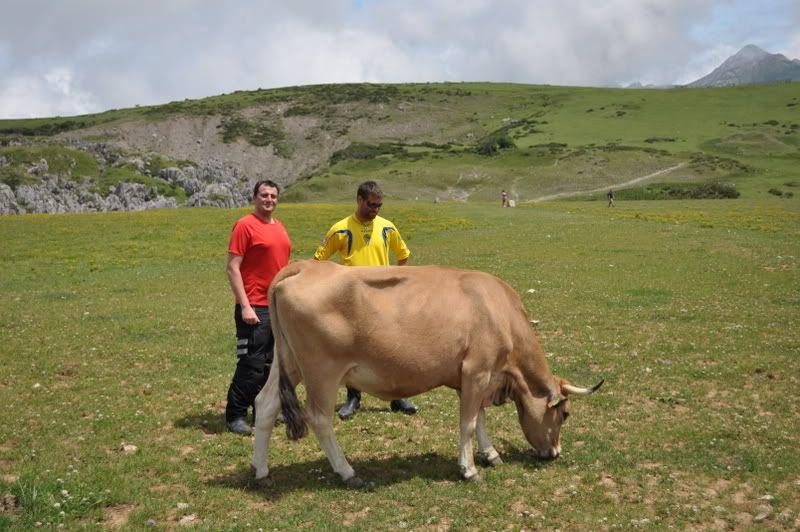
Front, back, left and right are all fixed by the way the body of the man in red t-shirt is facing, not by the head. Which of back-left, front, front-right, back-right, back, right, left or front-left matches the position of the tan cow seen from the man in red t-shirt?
front

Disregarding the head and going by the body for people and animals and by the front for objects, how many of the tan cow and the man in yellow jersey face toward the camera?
1

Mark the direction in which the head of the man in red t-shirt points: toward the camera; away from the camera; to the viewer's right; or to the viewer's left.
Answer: toward the camera

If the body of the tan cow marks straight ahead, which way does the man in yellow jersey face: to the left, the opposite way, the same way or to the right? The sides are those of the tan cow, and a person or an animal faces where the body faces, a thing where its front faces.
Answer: to the right

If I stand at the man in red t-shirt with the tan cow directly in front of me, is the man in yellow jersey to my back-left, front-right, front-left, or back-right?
front-left

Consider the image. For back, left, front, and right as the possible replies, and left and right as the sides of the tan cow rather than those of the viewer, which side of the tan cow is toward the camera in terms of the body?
right

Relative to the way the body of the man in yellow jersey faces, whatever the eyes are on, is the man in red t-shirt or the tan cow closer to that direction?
the tan cow

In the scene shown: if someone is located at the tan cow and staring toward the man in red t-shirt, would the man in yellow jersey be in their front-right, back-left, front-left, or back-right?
front-right

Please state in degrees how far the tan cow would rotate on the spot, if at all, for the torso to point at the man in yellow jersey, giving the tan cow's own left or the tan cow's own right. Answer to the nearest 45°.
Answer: approximately 90° to the tan cow's own left

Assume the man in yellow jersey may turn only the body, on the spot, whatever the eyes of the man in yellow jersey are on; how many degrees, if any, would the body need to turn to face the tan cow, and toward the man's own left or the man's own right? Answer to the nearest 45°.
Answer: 0° — they already face it

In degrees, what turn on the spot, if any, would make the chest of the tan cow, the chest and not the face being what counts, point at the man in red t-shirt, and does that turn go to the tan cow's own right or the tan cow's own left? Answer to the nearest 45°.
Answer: approximately 135° to the tan cow's own left

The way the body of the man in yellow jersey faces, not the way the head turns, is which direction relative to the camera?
toward the camera
